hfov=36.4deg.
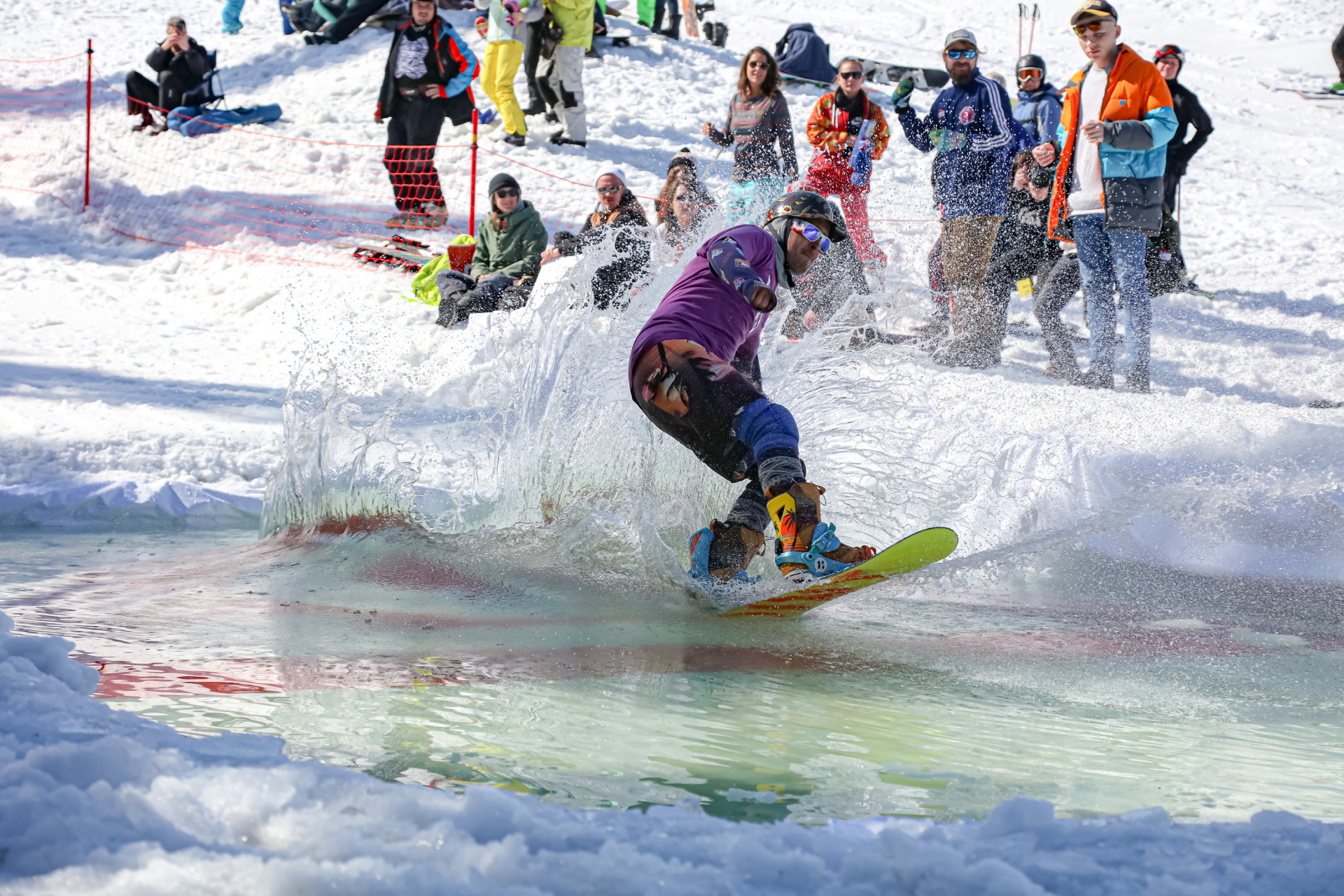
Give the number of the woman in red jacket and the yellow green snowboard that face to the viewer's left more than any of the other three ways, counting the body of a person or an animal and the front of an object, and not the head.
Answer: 0

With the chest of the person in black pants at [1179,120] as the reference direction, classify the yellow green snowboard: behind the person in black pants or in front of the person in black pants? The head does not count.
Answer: in front

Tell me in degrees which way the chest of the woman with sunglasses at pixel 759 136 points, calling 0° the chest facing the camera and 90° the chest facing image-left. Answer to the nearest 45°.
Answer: approximately 0°

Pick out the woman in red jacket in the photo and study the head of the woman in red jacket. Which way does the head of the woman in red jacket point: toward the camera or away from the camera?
toward the camera

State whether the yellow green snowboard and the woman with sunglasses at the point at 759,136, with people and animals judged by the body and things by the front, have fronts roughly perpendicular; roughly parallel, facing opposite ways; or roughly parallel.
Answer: roughly perpendicular

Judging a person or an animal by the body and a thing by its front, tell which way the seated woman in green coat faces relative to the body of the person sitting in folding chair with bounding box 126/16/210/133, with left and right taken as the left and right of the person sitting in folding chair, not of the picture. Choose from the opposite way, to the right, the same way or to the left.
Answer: the same way

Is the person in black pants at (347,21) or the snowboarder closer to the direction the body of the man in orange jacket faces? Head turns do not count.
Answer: the snowboarder

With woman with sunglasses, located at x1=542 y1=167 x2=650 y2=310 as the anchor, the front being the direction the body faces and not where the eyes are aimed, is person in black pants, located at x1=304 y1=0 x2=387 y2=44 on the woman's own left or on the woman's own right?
on the woman's own right
